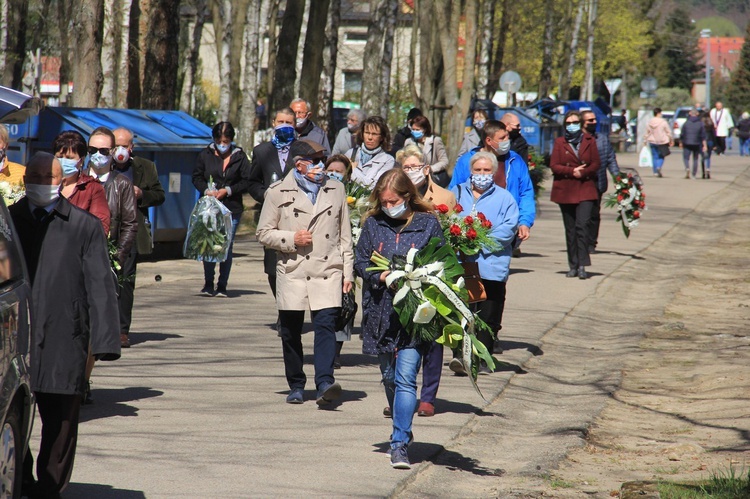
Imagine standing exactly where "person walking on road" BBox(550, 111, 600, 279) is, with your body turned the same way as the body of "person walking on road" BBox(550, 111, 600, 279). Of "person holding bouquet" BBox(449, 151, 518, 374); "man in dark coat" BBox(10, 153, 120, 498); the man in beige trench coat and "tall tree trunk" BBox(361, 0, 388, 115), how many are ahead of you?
3

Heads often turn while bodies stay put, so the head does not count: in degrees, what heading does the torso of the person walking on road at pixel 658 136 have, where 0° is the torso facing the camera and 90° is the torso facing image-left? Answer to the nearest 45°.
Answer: approximately 180°

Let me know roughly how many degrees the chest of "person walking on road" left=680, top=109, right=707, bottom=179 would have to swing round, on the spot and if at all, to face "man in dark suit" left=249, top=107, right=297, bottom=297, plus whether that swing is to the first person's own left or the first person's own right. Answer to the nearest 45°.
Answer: approximately 180°

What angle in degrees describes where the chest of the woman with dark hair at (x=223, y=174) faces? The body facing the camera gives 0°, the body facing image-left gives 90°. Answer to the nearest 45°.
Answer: approximately 0°

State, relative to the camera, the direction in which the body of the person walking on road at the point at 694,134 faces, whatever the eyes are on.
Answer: away from the camera

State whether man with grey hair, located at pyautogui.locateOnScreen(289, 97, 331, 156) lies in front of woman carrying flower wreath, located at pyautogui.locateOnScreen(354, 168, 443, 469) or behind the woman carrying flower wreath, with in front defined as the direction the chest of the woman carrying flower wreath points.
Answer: behind
